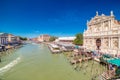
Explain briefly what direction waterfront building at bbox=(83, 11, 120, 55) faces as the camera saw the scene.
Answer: facing the viewer and to the left of the viewer
